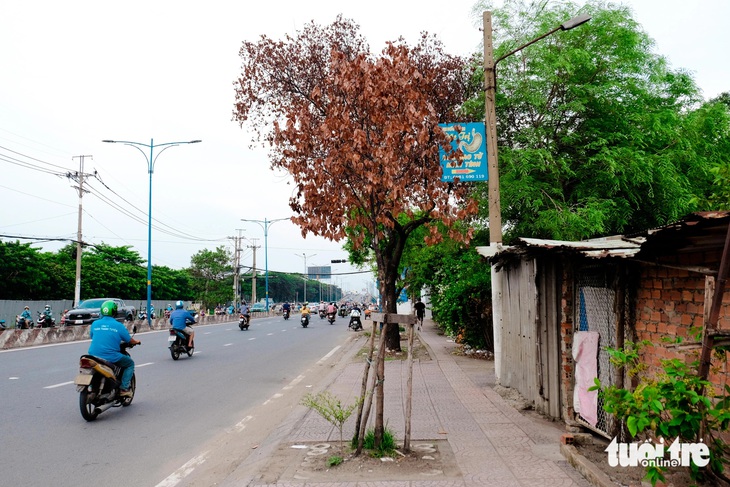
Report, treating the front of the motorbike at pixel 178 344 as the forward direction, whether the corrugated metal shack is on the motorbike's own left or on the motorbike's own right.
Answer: on the motorbike's own right

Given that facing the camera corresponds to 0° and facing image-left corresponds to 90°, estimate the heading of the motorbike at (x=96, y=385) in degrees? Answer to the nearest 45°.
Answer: approximately 225°

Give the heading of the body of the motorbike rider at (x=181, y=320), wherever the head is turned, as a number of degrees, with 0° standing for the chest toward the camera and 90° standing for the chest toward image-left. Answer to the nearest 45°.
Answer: approximately 225°

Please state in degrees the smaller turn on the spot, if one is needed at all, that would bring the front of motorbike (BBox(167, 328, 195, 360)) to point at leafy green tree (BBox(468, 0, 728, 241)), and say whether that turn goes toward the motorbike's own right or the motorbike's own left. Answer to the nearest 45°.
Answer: approximately 90° to the motorbike's own right

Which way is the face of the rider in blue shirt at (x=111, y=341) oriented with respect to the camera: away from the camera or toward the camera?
away from the camera

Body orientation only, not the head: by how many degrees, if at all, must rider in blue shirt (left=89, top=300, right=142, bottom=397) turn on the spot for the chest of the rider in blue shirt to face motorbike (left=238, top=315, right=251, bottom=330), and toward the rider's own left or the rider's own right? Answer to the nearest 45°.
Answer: approximately 45° to the rider's own left

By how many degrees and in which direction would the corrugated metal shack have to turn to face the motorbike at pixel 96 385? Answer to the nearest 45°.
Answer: approximately 45° to its right

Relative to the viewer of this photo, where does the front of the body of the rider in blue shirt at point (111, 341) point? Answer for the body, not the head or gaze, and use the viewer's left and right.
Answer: facing away from the viewer and to the right of the viewer

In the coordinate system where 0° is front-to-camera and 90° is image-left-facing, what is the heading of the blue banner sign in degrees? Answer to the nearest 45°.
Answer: approximately 0°
